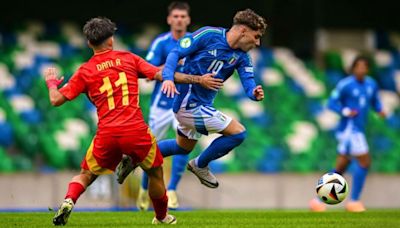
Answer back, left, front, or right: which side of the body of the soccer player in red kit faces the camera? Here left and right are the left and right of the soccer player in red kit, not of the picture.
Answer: back

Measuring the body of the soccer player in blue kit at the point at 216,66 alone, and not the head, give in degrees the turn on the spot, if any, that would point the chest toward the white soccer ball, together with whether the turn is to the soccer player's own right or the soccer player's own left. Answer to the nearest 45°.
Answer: approximately 45° to the soccer player's own left

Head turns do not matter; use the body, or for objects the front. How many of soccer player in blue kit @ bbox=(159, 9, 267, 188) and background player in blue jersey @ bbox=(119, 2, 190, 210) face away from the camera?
0

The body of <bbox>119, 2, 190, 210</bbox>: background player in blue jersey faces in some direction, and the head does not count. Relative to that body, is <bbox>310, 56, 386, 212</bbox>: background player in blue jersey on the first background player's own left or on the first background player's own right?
on the first background player's own left

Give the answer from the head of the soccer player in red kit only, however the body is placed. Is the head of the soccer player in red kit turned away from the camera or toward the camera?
away from the camera

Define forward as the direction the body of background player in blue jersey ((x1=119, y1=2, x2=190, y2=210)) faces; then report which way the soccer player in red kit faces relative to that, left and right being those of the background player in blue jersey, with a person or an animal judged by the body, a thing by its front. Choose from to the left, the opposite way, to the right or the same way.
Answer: the opposite way

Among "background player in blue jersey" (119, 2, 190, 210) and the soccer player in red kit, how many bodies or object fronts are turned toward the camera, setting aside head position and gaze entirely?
1

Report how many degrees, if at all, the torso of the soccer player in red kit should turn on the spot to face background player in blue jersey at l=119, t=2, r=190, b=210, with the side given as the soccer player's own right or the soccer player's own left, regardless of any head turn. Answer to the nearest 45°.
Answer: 0° — they already face them

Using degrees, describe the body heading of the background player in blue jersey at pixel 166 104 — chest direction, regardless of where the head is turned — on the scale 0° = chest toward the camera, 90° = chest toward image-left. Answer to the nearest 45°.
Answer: approximately 0°
